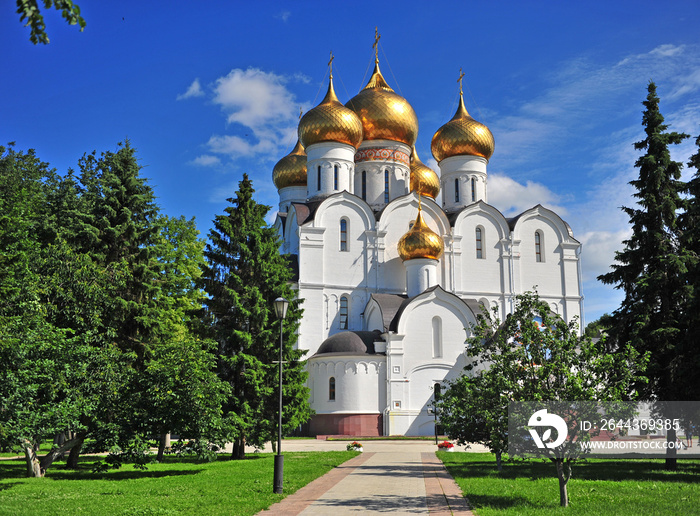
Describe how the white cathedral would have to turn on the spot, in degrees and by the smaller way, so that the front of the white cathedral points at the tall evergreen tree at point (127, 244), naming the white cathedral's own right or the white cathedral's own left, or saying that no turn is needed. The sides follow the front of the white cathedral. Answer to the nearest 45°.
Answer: approximately 90° to the white cathedral's own right

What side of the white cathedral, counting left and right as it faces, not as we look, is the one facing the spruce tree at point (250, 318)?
right

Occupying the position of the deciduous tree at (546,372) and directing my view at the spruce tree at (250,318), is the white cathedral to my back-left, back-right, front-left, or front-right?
front-right

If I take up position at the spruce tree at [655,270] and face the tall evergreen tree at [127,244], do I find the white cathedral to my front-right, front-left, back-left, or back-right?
front-right
